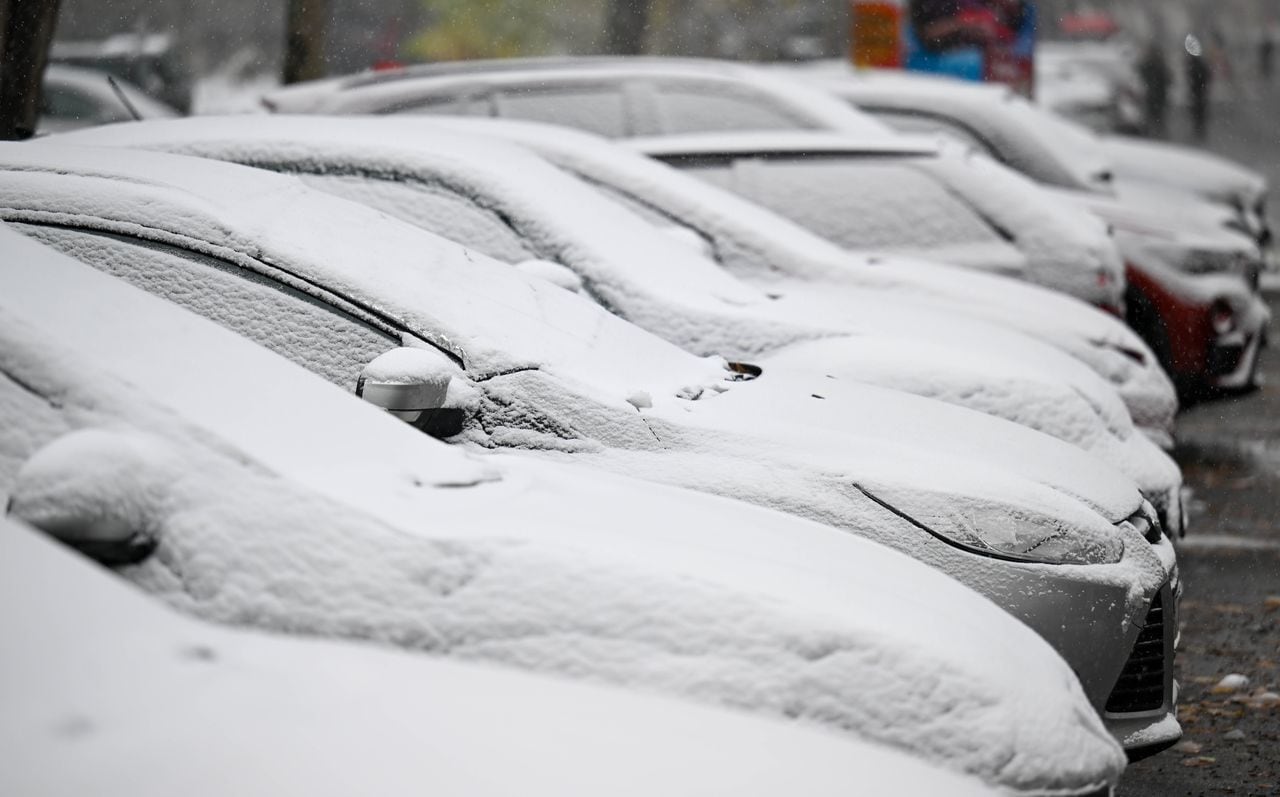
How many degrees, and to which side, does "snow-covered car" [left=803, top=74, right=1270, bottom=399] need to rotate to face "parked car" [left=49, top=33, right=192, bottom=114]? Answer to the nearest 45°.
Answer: approximately 180°

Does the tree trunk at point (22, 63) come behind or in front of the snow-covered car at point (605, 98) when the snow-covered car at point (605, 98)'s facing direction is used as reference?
behind

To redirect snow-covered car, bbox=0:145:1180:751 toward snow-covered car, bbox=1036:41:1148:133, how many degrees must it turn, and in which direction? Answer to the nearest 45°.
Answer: approximately 135° to its left

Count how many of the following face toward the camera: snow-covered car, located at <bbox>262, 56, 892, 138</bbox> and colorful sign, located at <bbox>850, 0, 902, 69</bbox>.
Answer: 1

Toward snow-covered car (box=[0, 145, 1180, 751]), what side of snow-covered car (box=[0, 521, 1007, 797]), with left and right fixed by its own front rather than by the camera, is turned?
left

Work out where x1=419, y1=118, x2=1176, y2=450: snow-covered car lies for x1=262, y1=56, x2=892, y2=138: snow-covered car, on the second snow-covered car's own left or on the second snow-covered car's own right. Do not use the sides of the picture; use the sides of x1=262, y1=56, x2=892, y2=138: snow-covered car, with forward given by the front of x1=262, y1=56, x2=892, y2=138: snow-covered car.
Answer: on the second snow-covered car's own right

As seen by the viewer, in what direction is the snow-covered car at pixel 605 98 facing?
to the viewer's right

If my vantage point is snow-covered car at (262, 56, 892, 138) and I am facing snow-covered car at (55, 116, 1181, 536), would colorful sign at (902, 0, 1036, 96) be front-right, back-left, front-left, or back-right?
back-left

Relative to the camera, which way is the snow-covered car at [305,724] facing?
to the viewer's right
